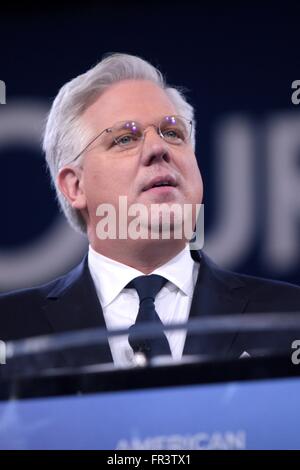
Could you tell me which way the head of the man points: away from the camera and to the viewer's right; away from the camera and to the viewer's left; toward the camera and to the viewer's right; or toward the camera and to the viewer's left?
toward the camera and to the viewer's right

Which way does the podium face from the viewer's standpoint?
toward the camera

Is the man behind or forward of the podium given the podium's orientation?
behind
